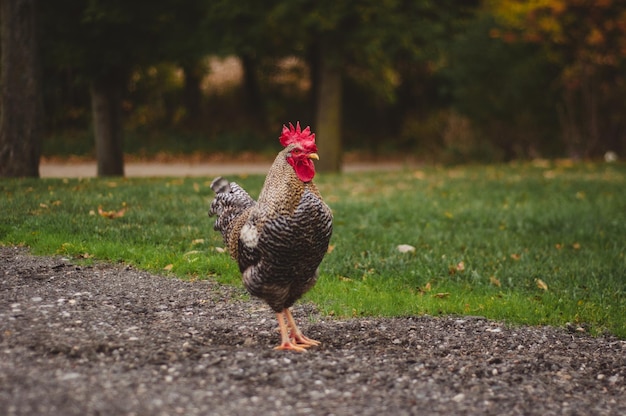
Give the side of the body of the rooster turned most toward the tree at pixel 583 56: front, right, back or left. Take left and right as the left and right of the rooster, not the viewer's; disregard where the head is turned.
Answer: left

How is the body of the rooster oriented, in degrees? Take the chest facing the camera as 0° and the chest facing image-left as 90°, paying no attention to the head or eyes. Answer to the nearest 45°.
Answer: approximately 315°

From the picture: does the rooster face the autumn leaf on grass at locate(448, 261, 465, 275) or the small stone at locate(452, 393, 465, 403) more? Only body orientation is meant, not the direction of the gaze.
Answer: the small stone

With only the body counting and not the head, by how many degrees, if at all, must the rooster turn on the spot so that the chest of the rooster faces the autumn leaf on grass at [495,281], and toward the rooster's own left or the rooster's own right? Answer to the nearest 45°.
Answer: approximately 90° to the rooster's own left

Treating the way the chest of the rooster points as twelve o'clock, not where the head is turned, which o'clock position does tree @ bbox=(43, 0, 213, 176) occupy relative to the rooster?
The tree is roughly at 7 o'clock from the rooster.

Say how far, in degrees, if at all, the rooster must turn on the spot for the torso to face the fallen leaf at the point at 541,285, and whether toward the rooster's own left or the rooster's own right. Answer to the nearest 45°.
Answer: approximately 90° to the rooster's own left

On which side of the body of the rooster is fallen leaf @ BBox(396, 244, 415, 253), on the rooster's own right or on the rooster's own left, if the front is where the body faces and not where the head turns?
on the rooster's own left

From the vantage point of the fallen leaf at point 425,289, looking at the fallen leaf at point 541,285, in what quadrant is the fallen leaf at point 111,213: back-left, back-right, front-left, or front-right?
back-left

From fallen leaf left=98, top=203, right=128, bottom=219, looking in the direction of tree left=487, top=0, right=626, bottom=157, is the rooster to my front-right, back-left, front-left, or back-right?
back-right

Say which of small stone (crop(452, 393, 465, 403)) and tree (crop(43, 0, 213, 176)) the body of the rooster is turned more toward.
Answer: the small stone

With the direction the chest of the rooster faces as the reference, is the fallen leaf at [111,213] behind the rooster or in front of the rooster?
behind
